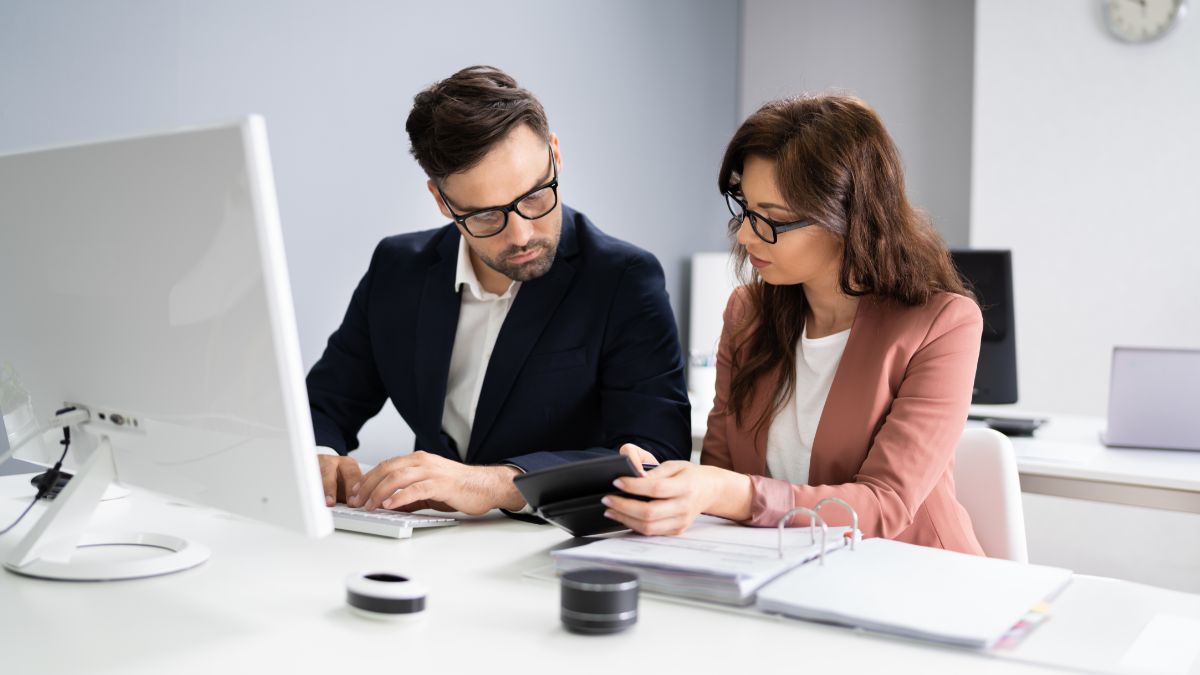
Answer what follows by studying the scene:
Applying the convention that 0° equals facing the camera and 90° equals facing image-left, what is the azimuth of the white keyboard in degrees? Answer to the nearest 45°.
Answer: approximately 225°

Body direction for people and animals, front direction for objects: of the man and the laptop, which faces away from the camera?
the laptop

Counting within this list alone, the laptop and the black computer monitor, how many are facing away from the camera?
2

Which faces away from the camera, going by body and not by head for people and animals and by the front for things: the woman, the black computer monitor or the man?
the black computer monitor

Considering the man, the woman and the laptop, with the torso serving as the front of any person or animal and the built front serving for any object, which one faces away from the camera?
the laptop

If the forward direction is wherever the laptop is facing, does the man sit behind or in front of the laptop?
behind

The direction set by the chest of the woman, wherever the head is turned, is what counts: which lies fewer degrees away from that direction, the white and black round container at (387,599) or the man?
the white and black round container

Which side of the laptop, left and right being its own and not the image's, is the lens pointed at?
back

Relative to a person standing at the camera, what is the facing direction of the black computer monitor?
facing away from the viewer

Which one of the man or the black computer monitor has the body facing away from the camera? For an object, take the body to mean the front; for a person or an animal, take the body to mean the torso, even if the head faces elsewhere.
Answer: the black computer monitor

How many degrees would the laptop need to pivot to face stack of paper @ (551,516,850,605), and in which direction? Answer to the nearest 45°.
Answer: approximately 180°

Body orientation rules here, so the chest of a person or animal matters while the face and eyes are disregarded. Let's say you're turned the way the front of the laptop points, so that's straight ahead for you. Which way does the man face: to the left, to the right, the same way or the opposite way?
the opposite way
